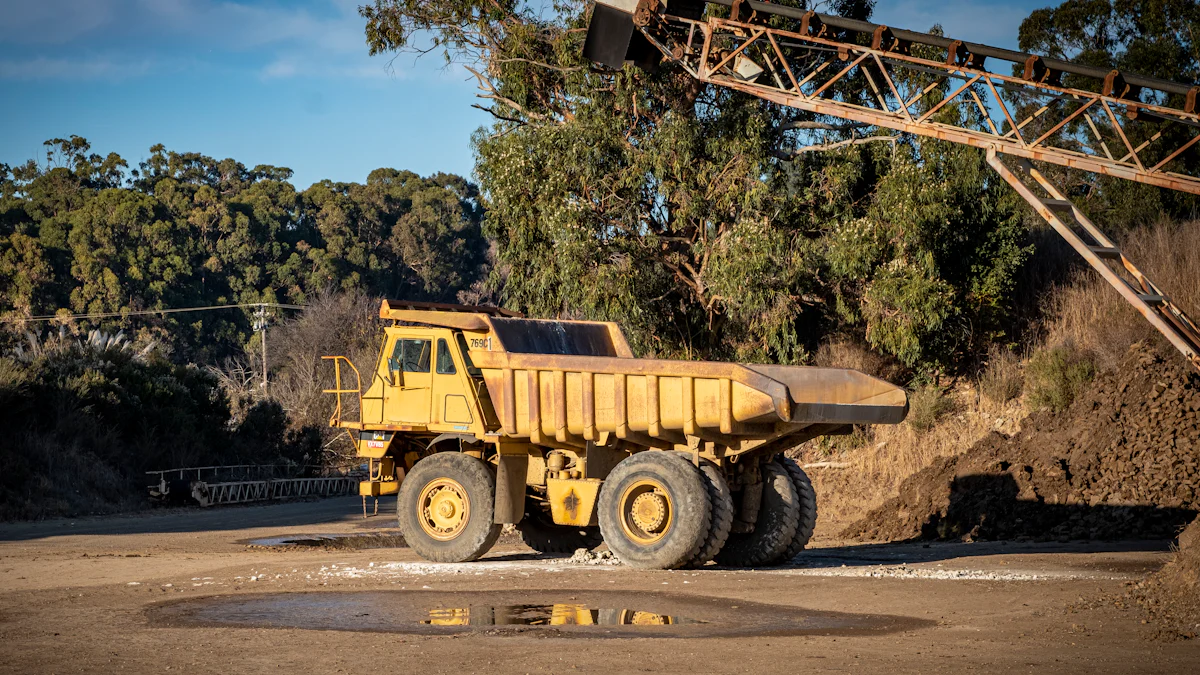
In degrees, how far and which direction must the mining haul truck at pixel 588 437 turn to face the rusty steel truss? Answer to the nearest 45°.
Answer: approximately 135° to its right

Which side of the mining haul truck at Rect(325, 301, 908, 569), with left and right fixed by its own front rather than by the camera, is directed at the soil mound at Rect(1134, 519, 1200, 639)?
back

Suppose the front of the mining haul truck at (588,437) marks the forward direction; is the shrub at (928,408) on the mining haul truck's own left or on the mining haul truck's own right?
on the mining haul truck's own right

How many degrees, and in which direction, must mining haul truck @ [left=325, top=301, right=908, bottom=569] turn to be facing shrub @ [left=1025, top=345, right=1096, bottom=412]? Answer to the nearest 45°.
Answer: approximately 90° to its right

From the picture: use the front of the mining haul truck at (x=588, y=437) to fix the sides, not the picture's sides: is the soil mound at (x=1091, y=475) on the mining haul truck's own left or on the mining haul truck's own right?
on the mining haul truck's own right

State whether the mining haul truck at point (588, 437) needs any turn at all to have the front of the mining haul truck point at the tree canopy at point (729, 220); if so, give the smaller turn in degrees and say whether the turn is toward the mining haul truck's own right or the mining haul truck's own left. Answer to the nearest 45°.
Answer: approximately 45° to the mining haul truck's own right

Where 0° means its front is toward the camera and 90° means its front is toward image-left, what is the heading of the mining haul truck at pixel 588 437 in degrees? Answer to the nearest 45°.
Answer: approximately 135°
